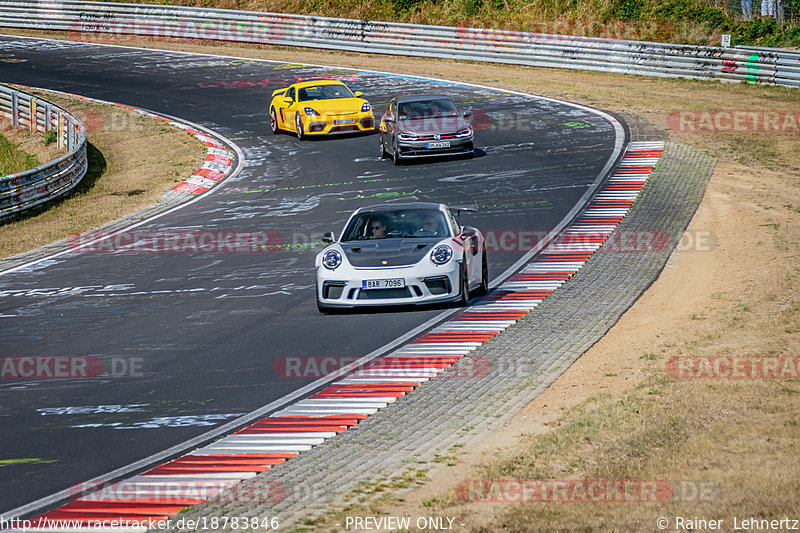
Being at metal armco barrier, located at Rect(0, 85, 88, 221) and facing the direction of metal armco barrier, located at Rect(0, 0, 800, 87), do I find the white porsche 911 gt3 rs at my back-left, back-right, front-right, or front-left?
back-right

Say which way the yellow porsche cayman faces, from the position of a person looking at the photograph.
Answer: facing the viewer and to the right of the viewer

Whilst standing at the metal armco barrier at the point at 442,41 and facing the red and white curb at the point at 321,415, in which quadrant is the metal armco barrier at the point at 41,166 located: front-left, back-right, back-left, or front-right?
front-right

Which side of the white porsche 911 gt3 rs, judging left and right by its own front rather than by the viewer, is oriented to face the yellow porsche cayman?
back

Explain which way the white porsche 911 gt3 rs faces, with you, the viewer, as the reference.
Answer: facing the viewer

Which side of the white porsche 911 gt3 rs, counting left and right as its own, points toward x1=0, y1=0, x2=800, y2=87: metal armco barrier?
back

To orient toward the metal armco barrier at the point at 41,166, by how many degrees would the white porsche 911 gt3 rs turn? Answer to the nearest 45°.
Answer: approximately 135° to its right

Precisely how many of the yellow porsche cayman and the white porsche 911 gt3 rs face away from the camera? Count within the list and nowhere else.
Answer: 0

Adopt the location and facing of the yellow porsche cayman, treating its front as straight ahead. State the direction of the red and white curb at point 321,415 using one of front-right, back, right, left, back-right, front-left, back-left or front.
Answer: front-right
